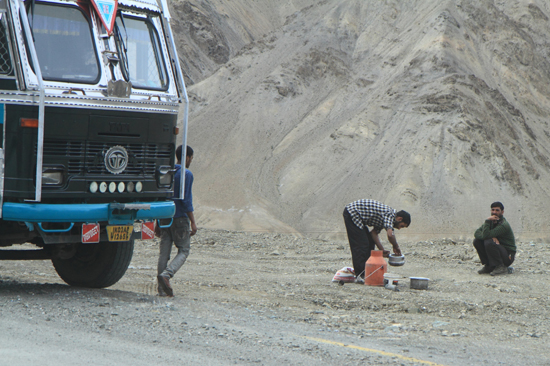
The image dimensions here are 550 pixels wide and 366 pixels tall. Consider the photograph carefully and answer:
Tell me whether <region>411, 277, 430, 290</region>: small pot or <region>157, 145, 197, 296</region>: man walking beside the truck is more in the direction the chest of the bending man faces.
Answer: the small pot

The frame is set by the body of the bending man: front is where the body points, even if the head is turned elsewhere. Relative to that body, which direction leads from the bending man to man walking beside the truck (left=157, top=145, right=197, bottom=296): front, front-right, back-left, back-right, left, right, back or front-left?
back-right

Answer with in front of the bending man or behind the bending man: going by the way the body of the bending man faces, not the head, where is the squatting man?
in front

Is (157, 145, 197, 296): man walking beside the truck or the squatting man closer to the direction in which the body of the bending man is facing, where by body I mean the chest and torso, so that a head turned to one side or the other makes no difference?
the squatting man

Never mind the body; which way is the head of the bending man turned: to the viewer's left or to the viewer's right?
to the viewer's right

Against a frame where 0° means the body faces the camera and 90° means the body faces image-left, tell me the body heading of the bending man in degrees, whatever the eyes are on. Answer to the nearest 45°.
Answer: approximately 270°
